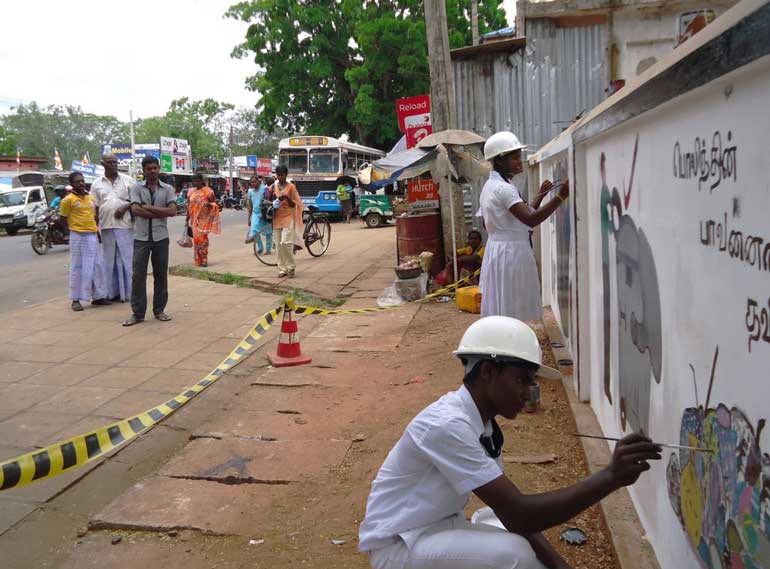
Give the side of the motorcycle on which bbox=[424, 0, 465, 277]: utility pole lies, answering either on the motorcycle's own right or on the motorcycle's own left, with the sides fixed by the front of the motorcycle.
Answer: on the motorcycle's own left

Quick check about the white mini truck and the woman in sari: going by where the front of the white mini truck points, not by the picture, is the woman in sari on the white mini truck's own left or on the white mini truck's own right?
on the white mini truck's own left

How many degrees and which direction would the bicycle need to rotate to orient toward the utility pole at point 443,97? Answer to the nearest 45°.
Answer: approximately 45° to its left

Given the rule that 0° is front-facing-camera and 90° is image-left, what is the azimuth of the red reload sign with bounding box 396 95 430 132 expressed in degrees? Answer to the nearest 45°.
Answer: approximately 0°
